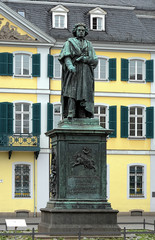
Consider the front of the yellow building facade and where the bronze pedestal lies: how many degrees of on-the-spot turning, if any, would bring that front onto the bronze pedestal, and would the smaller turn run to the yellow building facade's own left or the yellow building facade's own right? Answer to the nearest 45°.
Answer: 0° — it already faces it

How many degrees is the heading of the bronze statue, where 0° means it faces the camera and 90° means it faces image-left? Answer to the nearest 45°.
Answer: approximately 0°

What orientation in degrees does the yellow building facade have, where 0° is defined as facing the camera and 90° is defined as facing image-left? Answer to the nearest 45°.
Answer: approximately 0°
